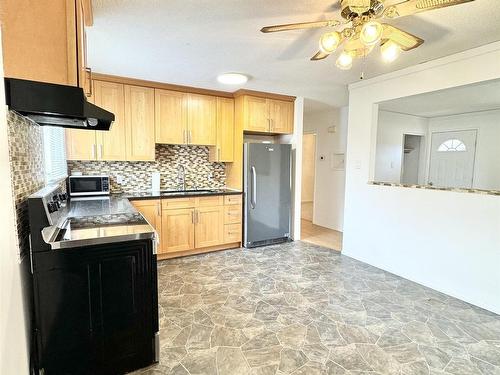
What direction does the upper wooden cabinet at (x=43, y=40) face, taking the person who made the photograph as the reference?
facing to the right of the viewer

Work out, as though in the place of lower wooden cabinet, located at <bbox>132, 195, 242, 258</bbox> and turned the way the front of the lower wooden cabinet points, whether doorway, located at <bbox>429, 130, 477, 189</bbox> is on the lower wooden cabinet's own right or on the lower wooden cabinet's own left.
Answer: on the lower wooden cabinet's own left

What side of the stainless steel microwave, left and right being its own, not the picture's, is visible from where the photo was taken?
front

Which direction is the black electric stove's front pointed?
to the viewer's right

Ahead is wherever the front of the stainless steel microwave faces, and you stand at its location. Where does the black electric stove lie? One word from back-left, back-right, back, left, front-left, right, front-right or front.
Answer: front

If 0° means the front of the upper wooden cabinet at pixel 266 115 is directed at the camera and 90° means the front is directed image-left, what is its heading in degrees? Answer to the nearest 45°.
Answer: approximately 315°

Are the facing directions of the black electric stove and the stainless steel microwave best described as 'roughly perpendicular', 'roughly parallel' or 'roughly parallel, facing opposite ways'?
roughly perpendicular

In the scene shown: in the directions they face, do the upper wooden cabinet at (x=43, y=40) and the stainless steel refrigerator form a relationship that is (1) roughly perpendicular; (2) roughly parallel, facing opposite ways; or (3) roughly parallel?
roughly perpendicular

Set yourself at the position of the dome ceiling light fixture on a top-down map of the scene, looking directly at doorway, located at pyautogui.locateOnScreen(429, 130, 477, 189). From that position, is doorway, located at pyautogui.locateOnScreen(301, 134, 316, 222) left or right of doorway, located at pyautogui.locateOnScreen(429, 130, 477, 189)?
left

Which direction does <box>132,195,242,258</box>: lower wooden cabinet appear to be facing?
toward the camera

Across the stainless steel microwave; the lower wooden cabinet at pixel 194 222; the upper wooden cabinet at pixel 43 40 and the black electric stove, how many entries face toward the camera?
2

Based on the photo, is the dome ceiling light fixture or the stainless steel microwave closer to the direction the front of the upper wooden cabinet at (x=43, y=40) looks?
the dome ceiling light fixture

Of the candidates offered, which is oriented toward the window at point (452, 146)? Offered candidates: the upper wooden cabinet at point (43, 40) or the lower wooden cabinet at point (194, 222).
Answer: the upper wooden cabinet

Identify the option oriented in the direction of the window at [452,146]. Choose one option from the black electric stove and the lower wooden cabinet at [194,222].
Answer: the black electric stove

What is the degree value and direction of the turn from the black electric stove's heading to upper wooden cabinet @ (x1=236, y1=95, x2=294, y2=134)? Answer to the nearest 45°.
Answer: approximately 45° to its left
